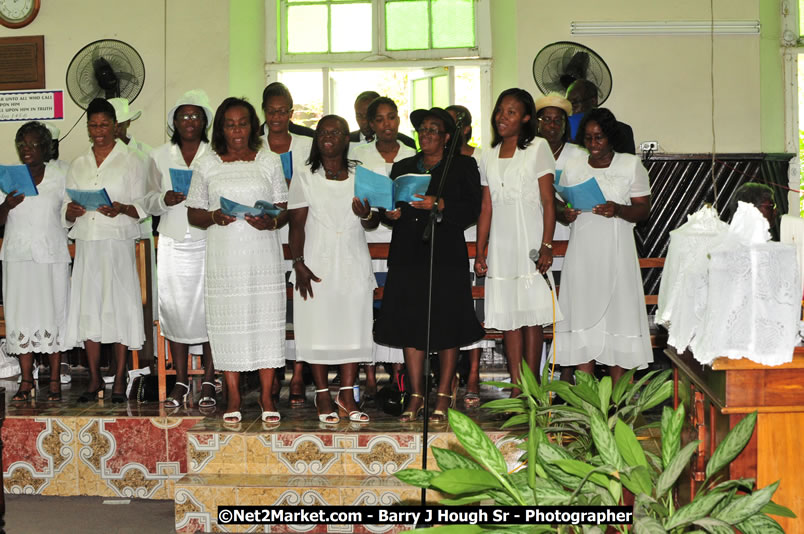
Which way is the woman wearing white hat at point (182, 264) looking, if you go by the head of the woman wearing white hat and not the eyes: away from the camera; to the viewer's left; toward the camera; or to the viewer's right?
toward the camera

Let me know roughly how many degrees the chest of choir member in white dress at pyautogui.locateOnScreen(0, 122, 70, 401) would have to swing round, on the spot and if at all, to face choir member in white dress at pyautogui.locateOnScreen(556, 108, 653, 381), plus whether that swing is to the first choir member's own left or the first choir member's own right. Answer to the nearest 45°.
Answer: approximately 90° to the first choir member's own left

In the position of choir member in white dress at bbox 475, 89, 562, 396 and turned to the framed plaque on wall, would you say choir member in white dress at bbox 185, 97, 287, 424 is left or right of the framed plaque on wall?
left

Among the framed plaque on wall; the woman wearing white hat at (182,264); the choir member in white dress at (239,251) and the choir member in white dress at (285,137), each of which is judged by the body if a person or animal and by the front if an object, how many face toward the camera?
4

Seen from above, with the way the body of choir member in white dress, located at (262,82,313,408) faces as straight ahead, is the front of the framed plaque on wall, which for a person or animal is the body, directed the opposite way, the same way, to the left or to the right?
the same way

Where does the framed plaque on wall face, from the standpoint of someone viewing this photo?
facing the viewer

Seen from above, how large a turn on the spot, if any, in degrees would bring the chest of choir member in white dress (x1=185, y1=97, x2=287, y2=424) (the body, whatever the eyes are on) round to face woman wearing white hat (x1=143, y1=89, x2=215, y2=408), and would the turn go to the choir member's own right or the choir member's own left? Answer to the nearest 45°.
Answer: approximately 135° to the choir member's own right

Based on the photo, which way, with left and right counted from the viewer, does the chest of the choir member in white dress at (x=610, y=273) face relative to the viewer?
facing the viewer and to the left of the viewer

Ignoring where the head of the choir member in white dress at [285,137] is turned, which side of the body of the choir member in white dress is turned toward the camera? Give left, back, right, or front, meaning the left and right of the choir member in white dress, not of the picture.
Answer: front

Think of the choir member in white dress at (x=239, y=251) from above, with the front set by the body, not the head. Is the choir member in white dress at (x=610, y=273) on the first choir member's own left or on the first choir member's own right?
on the first choir member's own left

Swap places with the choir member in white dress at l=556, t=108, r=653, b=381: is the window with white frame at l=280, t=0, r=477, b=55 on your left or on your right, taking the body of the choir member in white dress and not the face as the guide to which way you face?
on your right

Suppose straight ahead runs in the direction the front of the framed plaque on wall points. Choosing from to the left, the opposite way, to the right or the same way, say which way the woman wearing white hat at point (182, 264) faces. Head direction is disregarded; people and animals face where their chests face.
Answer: the same way
